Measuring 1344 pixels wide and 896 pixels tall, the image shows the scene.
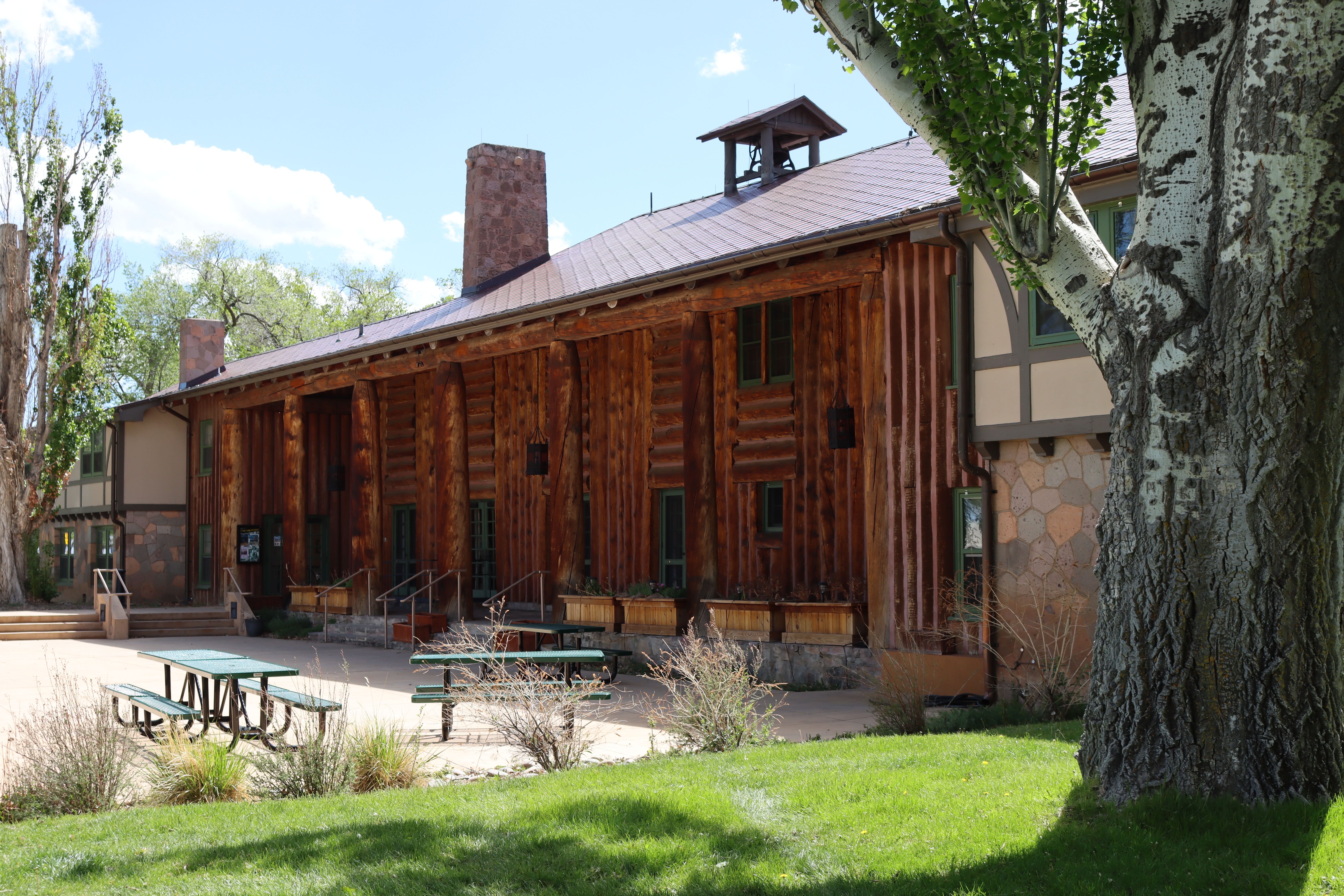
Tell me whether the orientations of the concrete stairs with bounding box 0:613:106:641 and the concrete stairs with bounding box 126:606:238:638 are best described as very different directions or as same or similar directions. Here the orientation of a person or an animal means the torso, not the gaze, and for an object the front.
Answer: same or similar directions

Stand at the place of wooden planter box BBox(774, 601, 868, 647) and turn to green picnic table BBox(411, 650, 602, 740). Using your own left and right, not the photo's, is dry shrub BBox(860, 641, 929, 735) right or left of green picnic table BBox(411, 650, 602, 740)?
left

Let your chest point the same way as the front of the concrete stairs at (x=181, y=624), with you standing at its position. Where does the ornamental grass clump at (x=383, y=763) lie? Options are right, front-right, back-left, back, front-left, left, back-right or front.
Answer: front

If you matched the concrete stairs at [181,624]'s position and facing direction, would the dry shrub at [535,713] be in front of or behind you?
in front

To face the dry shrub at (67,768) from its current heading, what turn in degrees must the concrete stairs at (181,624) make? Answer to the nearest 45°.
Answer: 0° — it already faces it

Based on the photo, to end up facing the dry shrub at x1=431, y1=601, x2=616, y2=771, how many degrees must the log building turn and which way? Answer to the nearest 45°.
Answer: approximately 45° to its left

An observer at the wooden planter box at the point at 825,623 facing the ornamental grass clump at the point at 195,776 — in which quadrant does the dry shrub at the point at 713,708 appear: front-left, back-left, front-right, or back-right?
front-left

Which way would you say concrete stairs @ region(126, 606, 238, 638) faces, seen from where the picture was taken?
facing the viewer

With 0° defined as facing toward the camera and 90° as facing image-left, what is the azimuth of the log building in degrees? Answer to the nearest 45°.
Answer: approximately 45°

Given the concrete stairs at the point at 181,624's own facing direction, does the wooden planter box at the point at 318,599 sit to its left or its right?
on its left
